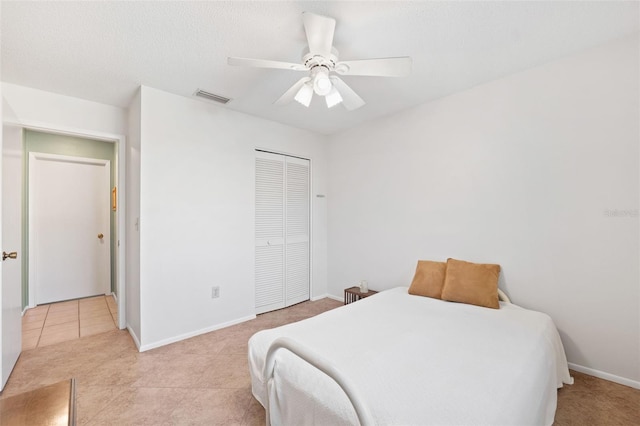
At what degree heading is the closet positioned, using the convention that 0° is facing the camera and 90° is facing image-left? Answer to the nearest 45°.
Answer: approximately 315°

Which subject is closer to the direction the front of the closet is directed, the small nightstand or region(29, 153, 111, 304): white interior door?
the small nightstand

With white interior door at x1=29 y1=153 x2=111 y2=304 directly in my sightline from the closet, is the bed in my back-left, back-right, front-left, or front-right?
back-left

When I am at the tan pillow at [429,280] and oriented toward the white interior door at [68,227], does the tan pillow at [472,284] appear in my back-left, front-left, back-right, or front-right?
back-left

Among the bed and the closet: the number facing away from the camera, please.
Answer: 0

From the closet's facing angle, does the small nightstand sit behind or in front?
in front

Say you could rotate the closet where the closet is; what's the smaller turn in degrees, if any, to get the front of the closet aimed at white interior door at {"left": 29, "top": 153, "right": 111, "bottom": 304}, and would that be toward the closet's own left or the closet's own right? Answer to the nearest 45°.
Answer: approximately 135° to the closet's own right
